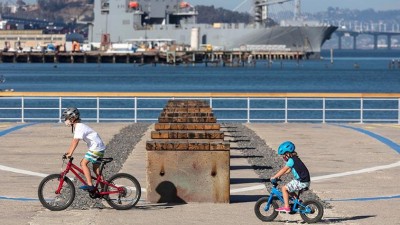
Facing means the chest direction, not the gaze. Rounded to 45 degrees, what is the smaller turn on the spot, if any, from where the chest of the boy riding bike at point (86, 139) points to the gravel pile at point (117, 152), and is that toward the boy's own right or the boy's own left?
approximately 90° to the boy's own right

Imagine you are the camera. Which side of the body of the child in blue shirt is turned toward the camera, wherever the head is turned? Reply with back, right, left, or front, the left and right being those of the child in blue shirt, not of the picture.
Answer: left

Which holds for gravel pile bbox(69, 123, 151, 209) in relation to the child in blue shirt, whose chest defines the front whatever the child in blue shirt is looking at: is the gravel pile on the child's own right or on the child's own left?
on the child's own right

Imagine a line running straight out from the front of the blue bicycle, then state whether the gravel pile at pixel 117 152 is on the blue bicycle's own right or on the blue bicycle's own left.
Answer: on the blue bicycle's own right

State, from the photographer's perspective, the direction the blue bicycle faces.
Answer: facing to the left of the viewer

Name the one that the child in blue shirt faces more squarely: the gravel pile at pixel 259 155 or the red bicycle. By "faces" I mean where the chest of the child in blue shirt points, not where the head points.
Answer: the red bicycle

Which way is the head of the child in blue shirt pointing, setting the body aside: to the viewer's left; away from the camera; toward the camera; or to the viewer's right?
to the viewer's left
